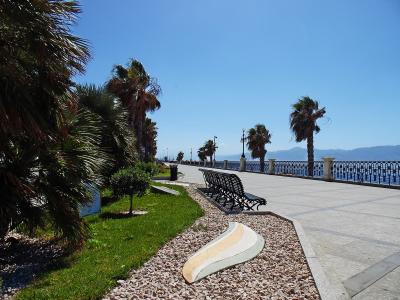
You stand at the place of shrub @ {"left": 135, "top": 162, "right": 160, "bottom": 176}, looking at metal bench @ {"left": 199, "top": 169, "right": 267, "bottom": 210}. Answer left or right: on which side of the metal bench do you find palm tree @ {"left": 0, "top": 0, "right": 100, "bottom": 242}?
right

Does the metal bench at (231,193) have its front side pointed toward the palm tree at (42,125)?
no

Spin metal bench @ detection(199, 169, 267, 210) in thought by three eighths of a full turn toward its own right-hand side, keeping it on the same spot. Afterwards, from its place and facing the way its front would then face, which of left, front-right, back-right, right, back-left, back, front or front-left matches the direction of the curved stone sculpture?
front

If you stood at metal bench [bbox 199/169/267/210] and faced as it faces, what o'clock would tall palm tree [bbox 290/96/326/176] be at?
The tall palm tree is roughly at 11 o'clock from the metal bench.

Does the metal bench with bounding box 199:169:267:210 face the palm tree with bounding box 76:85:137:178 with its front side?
no

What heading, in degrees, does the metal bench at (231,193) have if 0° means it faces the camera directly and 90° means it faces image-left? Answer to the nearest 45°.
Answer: approximately 225°

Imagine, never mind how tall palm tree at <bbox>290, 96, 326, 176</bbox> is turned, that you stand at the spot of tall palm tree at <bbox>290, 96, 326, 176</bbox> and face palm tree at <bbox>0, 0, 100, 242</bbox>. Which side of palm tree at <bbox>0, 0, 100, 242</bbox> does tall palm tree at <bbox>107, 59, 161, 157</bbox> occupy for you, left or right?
right

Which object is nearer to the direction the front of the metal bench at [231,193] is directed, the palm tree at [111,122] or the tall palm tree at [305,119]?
the tall palm tree

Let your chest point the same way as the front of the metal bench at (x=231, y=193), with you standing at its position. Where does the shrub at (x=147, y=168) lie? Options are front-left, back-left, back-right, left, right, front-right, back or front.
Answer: left

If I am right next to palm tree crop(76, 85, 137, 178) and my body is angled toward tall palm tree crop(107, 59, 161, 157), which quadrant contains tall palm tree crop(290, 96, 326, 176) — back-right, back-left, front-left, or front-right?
front-right

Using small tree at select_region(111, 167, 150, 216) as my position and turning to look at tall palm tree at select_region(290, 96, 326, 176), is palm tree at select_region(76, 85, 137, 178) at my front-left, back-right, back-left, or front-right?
front-left
